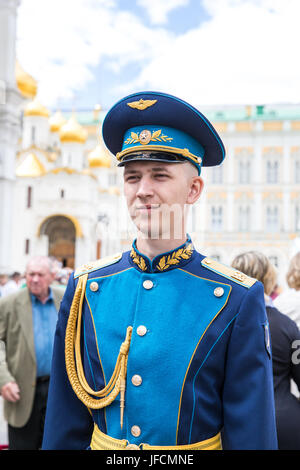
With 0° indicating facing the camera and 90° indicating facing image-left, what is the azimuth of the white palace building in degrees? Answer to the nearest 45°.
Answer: approximately 0°

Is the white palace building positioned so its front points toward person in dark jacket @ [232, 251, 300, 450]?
yes

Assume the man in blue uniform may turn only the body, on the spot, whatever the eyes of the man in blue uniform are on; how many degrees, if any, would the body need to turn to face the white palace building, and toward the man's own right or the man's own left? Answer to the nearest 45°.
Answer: approximately 135° to the man's own right

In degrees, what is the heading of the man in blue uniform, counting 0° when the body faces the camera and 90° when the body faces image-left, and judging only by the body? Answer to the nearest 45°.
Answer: approximately 45°

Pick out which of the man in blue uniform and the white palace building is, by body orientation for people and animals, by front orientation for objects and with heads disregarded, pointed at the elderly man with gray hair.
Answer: the white palace building

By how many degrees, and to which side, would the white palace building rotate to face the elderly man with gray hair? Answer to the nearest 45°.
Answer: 0° — it already faces them

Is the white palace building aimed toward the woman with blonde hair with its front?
yes

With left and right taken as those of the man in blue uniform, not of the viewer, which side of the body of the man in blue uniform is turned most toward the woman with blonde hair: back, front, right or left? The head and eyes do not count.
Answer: back

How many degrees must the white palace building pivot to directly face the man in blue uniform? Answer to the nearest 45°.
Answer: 0° — it already faces them
